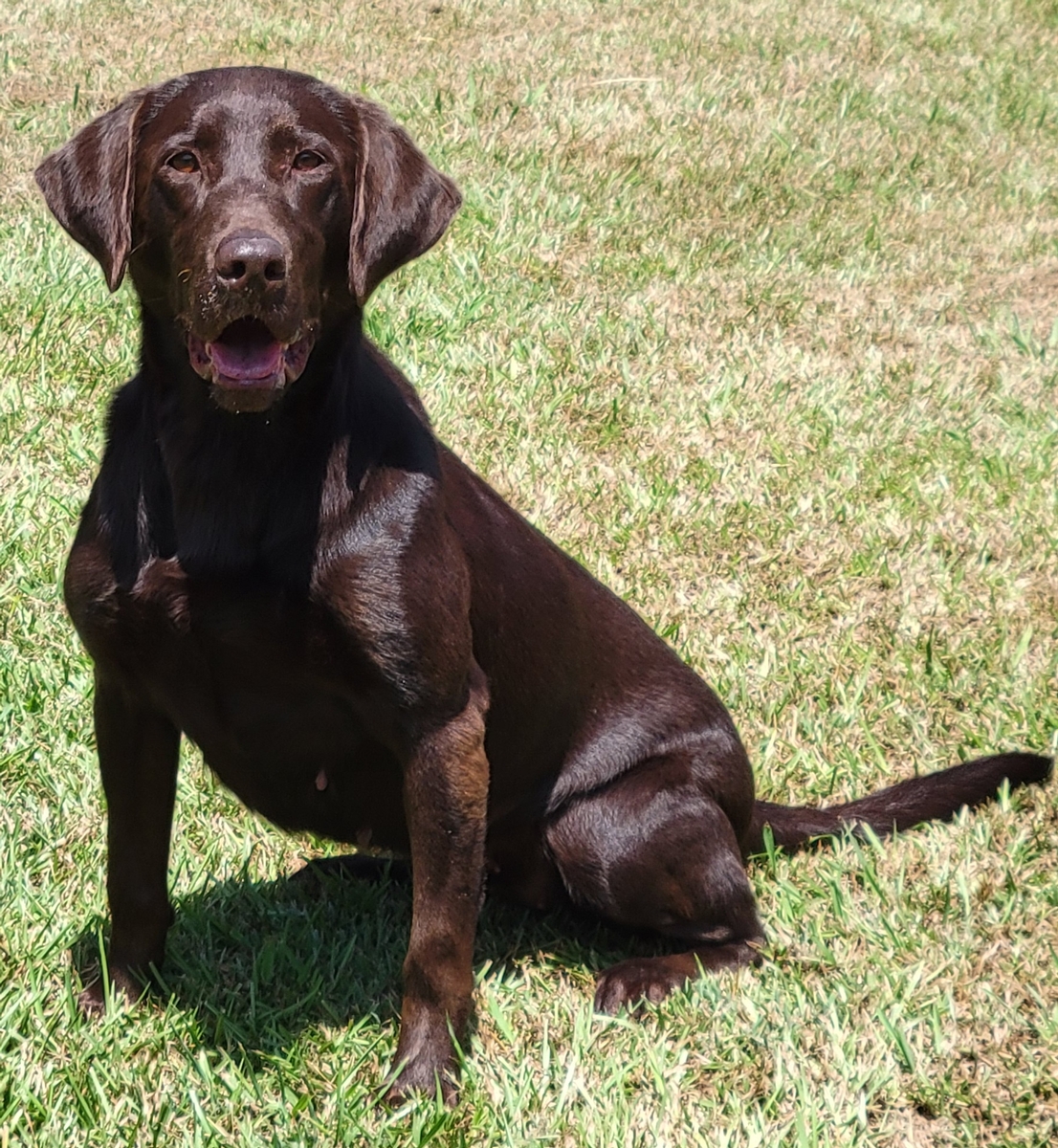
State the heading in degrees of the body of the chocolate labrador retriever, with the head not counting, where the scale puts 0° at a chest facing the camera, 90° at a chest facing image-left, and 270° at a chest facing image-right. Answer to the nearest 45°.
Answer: approximately 45°
